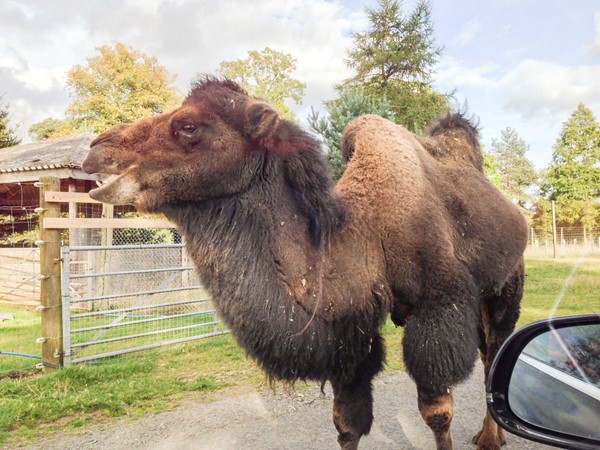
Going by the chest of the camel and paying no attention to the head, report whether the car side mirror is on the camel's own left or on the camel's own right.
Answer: on the camel's own left

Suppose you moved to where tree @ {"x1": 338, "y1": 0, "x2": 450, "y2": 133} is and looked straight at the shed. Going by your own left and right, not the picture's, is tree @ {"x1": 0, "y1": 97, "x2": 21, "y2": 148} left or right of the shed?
right

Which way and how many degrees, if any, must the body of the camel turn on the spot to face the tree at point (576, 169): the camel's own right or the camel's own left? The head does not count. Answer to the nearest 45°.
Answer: approximately 180°

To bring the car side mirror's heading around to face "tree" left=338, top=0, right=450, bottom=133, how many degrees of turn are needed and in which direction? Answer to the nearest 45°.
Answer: approximately 180°

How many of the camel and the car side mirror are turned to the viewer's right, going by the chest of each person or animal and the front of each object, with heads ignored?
0

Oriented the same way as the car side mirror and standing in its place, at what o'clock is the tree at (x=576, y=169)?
The tree is roughly at 6 o'clock from the car side mirror.

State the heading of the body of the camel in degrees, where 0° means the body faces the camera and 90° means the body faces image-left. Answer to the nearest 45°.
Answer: approximately 45°

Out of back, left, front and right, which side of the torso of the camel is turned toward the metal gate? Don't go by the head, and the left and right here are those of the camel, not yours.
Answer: right

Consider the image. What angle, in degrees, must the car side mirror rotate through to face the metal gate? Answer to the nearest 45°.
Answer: approximately 135° to its right

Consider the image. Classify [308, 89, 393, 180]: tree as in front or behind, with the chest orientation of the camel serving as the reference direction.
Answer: behind

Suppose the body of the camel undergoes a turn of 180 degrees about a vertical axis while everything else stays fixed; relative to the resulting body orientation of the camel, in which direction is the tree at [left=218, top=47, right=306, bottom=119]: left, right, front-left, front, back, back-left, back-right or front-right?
front-left

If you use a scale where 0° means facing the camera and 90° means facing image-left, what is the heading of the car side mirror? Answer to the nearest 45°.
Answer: approximately 0°

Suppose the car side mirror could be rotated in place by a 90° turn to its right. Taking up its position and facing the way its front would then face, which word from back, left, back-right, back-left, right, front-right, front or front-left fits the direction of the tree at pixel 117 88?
front-right

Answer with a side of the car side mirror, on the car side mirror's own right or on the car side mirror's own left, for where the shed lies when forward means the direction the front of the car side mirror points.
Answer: on the car side mirror's own right
